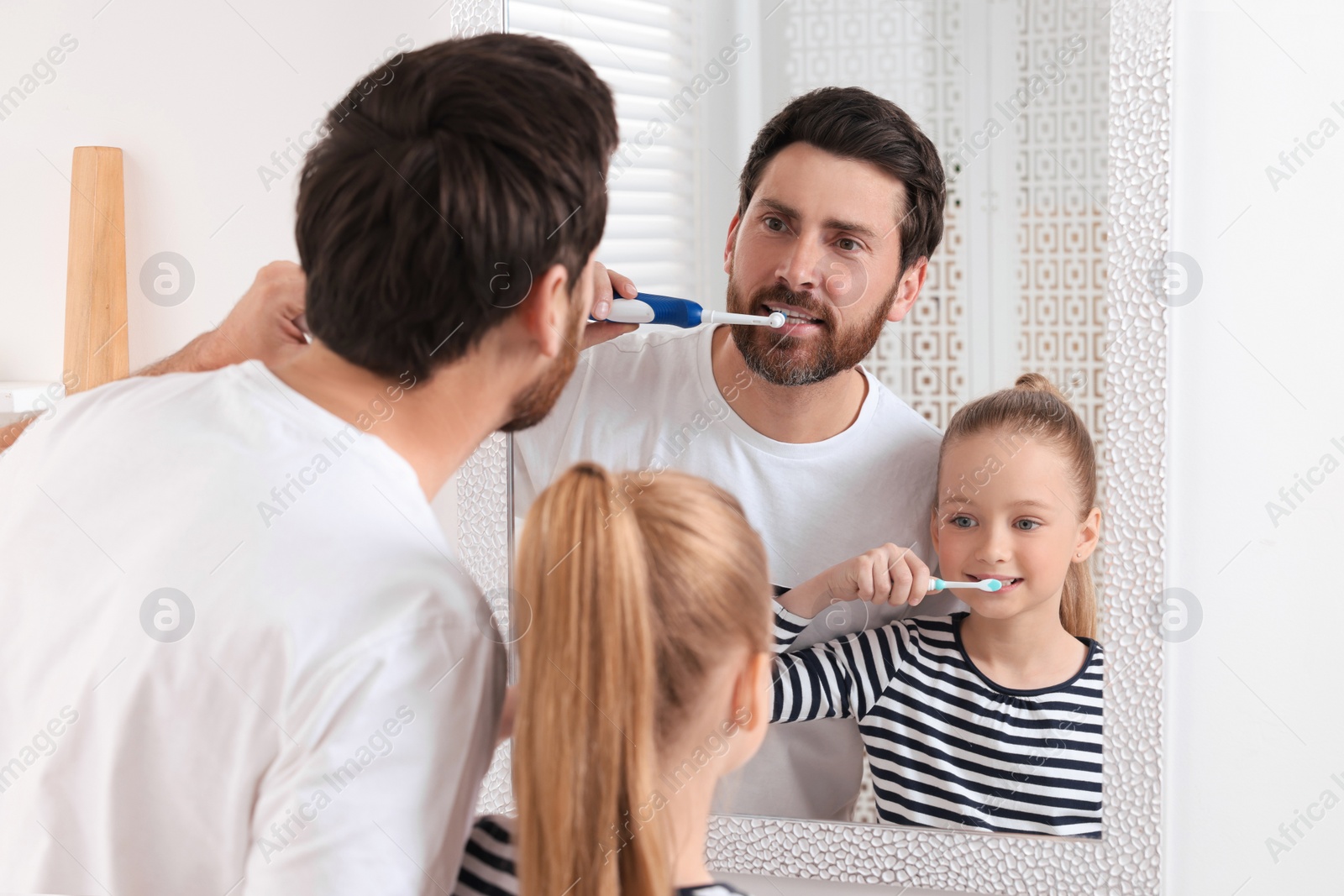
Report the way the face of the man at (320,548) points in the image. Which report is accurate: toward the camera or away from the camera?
away from the camera

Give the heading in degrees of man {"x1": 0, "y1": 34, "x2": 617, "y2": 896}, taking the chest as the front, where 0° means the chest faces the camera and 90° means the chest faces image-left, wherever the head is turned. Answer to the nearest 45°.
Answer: approximately 225°

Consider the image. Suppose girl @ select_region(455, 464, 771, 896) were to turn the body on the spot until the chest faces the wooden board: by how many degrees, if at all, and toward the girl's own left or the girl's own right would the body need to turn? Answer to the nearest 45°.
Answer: approximately 90° to the girl's own left

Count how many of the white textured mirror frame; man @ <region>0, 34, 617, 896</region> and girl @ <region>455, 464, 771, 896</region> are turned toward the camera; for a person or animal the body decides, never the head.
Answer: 1

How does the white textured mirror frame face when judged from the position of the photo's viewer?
facing the viewer

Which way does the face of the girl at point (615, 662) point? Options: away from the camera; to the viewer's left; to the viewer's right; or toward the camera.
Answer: away from the camera

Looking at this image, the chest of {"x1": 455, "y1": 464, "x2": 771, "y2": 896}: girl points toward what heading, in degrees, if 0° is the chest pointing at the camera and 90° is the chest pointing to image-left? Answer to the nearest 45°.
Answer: approximately 225°

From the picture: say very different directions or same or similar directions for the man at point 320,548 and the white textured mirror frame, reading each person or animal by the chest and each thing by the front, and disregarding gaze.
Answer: very different directions

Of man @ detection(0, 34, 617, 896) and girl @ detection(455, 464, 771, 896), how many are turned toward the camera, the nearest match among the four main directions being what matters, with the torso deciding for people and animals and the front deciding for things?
0
